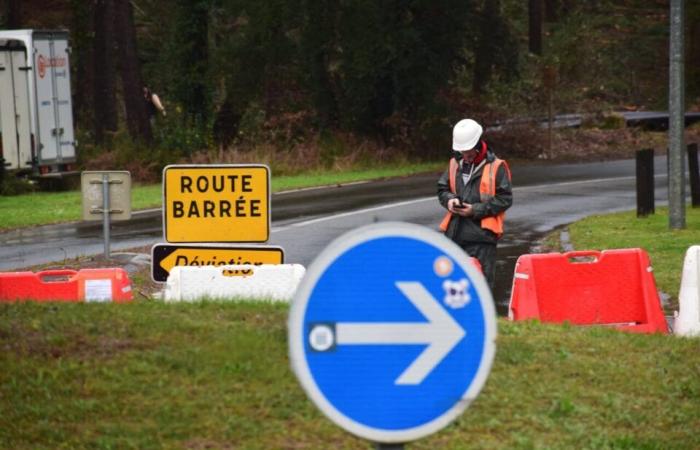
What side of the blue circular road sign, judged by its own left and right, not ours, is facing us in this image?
front

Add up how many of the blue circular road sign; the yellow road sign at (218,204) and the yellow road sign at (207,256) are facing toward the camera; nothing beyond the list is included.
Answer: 3

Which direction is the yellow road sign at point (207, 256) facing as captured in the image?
toward the camera

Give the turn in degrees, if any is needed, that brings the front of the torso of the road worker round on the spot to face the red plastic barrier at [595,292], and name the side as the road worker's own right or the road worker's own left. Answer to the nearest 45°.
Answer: approximately 90° to the road worker's own left

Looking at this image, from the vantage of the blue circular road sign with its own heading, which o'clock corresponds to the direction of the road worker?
The road worker is roughly at 6 o'clock from the blue circular road sign.

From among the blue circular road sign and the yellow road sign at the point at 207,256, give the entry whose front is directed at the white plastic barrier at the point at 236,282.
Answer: the yellow road sign

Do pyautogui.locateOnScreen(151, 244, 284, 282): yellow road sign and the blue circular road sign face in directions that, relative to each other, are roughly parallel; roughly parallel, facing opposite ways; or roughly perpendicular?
roughly parallel

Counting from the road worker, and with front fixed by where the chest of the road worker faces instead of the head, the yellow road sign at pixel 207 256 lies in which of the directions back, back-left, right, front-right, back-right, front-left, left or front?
front-right

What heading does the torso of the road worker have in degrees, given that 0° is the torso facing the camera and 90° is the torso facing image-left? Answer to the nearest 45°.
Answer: approximately 45°

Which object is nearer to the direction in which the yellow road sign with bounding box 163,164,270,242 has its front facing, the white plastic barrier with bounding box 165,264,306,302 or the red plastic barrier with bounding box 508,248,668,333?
the white plastic barrier

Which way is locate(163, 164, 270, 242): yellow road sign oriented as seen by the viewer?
toward the camera

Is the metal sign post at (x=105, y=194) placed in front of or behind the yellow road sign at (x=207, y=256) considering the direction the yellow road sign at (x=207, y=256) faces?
behind

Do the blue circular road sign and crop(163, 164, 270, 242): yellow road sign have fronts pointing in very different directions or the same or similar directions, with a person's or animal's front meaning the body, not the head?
same or similar directions

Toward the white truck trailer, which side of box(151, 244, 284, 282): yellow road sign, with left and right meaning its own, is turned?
back

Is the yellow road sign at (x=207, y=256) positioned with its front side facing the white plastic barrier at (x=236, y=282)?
yes
